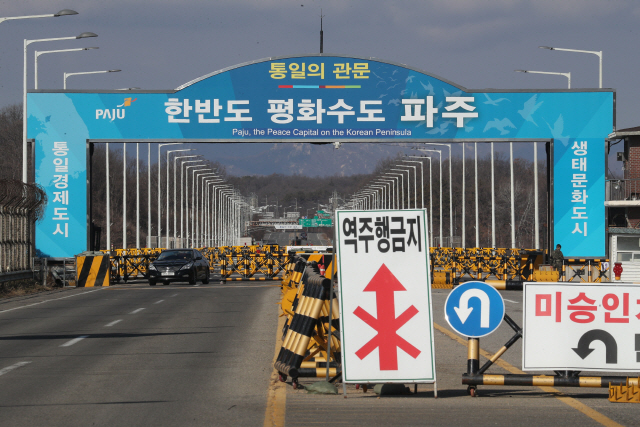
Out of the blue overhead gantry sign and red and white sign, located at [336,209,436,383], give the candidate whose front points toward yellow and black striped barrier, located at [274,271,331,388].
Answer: the blue overhead gantry sign

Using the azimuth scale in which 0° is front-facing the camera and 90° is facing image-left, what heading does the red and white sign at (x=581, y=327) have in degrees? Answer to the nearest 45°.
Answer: approximately 0°

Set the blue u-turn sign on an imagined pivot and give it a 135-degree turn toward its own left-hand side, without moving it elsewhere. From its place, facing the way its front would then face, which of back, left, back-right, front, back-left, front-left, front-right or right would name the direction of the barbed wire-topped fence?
left

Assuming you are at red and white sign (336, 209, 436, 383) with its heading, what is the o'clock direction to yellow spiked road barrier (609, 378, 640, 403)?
The yellow spiked road barrier is roughly at 9 o'clock from the red and white sign.

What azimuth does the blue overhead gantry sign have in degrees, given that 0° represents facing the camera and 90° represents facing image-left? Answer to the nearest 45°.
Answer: approximately 0°

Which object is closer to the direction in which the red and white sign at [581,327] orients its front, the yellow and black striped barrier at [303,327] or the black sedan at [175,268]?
the yellow and black striped barrier

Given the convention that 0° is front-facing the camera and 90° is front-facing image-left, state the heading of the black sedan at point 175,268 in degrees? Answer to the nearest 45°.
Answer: approximately 45°

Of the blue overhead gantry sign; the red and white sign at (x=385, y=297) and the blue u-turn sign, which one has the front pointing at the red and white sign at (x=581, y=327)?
the blue overhead gantry sign

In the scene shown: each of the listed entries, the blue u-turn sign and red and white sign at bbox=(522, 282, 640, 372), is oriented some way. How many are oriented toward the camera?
2

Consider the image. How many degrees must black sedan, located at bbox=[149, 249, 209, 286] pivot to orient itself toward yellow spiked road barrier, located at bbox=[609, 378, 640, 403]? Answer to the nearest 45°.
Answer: approximately 45° to its left
